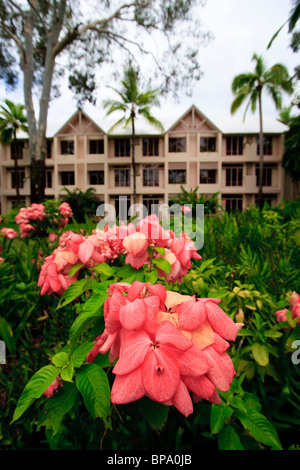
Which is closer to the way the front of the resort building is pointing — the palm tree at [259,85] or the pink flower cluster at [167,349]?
the pink flower cluster

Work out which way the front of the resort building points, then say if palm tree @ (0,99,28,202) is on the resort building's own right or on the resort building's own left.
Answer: on the resort building's own right

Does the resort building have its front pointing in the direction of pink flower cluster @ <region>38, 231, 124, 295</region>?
yes

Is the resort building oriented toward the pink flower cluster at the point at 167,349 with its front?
yes

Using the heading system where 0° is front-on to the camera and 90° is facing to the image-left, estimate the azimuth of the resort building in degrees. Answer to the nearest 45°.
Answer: approximately 0°

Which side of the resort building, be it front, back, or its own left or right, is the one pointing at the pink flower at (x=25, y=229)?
front

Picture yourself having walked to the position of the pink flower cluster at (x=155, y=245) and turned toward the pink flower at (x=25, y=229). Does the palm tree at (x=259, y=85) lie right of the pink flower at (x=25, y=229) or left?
right

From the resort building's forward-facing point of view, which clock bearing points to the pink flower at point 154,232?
The pink flower is roughly at 12 o'clock from the resort building.

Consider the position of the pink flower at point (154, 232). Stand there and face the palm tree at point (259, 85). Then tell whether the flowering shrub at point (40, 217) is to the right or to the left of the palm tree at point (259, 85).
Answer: left

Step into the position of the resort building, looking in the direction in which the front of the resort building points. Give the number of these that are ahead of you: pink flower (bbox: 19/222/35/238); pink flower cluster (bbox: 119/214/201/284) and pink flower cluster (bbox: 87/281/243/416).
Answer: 3

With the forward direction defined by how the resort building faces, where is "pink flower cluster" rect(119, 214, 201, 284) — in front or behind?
in front
